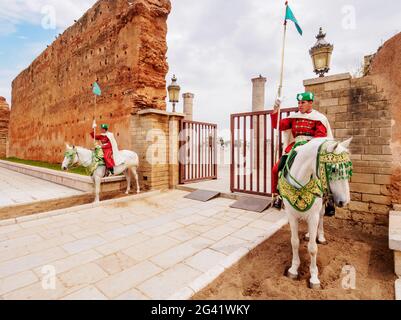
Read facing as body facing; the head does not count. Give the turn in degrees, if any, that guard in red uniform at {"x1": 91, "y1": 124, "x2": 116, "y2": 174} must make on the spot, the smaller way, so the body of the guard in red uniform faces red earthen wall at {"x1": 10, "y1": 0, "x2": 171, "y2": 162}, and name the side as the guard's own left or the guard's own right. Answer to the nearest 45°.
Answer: approximately 90° to the guard's own right

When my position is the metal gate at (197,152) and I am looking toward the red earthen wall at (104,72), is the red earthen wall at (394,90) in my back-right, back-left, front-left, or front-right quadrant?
back-left

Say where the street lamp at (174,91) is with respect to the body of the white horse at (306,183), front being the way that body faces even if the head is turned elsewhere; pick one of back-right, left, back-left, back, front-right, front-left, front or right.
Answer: back-right

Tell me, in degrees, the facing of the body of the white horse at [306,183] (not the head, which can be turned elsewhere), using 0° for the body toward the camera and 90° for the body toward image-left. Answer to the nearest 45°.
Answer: approximately 0°

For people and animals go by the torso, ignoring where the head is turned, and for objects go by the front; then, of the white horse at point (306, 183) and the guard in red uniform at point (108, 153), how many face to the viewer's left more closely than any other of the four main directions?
1

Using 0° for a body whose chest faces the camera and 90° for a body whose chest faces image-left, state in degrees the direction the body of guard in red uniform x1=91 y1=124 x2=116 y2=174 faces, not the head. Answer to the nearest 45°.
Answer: approximately 90°
